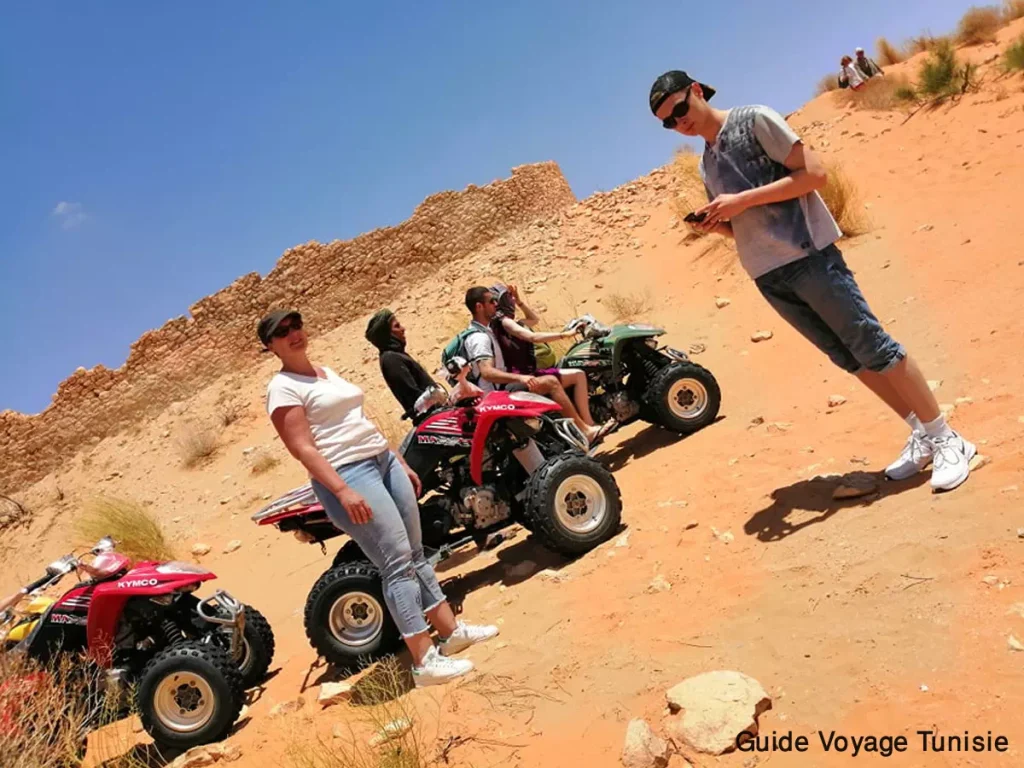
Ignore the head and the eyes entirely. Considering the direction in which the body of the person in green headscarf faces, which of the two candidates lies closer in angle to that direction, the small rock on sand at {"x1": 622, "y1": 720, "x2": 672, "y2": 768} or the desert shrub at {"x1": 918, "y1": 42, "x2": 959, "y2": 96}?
the desert shrub

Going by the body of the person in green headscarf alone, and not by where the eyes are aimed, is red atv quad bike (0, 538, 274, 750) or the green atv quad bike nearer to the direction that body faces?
the green atv quad bike

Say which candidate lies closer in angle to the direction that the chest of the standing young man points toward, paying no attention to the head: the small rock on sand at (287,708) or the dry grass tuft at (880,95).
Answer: the small rock on sand

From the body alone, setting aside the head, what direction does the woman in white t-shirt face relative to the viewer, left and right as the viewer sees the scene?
facing the viewer and to the right of the viewer

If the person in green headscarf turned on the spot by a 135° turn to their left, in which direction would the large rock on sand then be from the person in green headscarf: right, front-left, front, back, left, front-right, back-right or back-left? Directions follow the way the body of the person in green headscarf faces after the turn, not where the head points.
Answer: back-left

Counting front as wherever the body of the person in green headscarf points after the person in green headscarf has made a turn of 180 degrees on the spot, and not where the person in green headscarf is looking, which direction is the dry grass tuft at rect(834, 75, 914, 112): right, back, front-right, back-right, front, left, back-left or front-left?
back-right

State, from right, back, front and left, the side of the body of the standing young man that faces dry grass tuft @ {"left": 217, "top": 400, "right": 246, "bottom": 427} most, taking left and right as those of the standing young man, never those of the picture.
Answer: right

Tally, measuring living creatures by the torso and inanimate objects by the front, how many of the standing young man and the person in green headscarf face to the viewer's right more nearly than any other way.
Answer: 1

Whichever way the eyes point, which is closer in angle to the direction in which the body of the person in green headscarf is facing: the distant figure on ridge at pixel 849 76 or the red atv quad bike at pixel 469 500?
the distant figure on ridge

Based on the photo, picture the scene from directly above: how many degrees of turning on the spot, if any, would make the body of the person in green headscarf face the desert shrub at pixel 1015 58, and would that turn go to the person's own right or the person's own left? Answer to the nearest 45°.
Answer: approximately 45° to the person's own left

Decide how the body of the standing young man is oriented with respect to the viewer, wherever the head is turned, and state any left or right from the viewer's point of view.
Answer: facing the viewer and to the left of the viewer

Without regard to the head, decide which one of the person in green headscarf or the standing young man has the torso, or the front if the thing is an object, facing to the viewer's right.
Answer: the person in green headscarf

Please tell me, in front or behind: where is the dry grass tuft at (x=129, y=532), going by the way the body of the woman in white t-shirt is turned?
behind

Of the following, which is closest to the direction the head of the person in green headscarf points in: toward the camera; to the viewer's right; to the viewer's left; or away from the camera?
to the viewer's right

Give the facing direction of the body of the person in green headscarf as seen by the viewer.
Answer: to the viewer's right

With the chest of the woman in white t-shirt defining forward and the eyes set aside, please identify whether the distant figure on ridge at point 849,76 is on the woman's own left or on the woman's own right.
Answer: on the woman's own left

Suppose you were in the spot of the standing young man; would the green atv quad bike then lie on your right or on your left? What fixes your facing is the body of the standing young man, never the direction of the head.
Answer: on your right

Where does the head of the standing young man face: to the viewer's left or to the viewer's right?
to the viewer's left
